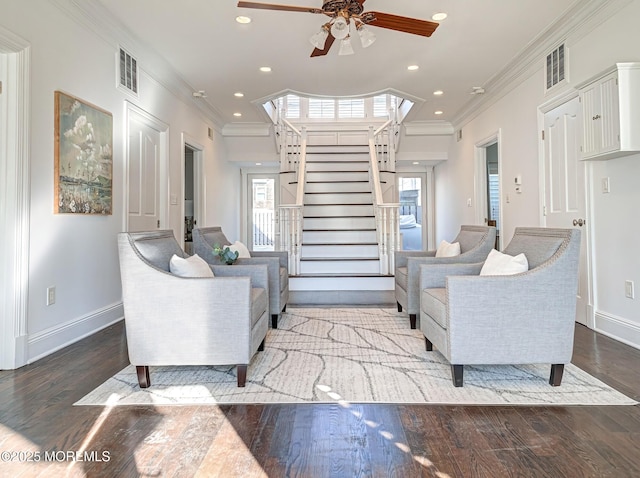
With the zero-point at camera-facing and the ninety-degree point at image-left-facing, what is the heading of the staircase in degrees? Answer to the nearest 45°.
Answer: approximately 0°

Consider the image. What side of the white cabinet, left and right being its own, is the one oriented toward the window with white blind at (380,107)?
right

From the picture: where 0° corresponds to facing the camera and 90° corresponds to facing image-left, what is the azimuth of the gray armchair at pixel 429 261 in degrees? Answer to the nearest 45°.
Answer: approximately 90°

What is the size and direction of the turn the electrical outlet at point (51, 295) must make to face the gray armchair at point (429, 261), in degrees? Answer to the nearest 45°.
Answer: approximately 45° to its left

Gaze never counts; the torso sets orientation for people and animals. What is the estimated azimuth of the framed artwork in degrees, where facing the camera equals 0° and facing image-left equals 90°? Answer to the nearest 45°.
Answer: approximately 315°

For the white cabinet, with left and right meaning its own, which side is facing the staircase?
right

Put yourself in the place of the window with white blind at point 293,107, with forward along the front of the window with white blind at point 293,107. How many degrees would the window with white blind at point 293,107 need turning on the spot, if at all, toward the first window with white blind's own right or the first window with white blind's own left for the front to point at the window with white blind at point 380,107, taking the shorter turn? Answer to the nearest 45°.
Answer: approximately 90° to the first window with white blind's own left

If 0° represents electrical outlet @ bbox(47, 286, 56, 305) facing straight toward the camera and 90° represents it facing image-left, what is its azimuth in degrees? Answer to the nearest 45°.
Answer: approximately 315°

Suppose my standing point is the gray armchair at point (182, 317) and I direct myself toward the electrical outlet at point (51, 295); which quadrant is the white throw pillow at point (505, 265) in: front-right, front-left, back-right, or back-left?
back-right

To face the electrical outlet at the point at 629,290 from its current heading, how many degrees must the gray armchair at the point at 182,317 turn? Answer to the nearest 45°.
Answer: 0° — it already faces it

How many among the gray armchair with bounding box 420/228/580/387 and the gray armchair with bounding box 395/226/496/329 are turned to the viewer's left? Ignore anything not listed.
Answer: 2

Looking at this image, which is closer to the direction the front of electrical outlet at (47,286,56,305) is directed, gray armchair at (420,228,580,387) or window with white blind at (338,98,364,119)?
the gray armchair
